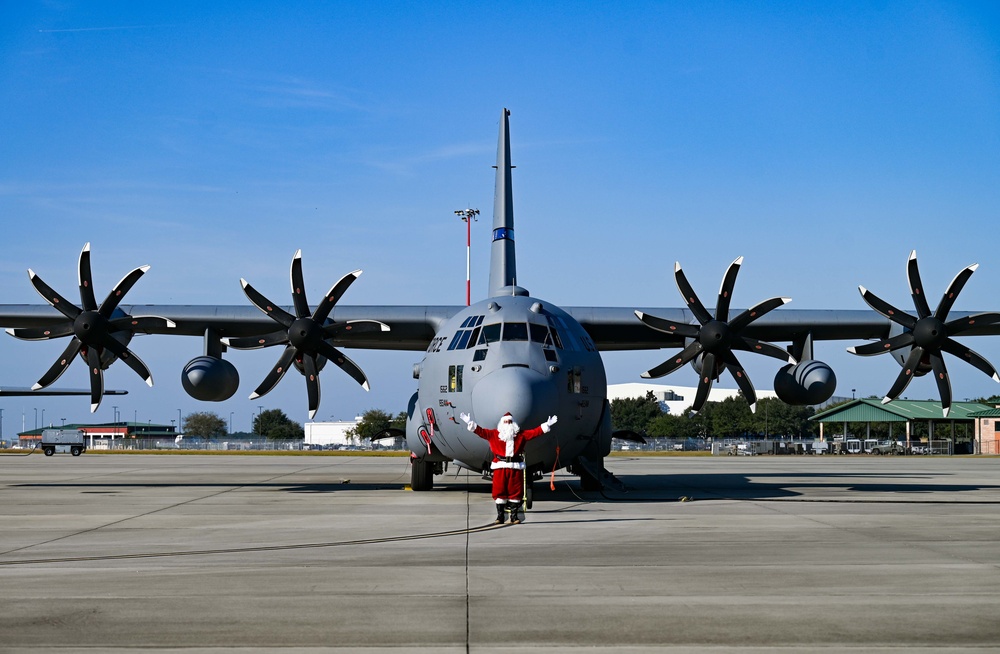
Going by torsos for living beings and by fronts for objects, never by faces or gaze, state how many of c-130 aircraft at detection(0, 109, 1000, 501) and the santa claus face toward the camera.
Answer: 2

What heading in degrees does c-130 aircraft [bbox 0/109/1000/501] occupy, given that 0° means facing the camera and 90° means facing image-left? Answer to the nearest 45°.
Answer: approximately 0°

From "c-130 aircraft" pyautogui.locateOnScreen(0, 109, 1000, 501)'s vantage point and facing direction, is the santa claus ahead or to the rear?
ahead

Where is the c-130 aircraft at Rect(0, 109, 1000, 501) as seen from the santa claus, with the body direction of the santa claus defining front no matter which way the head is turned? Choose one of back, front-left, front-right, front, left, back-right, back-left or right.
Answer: back

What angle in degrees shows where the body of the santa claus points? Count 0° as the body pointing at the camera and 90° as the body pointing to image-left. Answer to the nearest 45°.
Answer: approximately 0°
